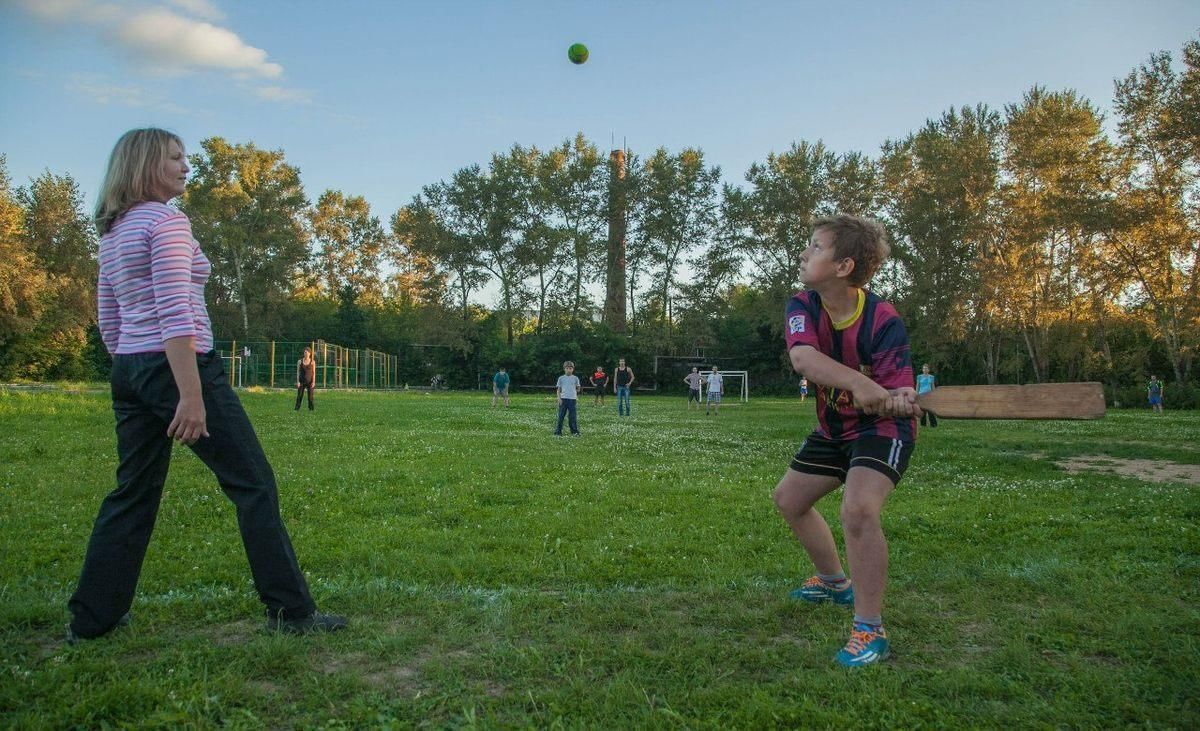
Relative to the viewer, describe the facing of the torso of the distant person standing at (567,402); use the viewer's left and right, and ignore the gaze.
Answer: facing the viewer

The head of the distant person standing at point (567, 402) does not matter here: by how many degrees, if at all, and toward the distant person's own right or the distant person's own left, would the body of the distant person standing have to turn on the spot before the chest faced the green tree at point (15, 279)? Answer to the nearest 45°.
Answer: approximately 135° to the distant person's own right

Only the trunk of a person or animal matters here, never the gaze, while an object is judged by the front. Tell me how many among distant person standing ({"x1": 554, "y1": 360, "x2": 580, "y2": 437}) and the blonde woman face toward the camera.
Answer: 1

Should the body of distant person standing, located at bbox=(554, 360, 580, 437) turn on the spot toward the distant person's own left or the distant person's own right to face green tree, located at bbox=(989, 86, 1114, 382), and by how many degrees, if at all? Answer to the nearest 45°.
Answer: approximately 135° to the distant person's own left

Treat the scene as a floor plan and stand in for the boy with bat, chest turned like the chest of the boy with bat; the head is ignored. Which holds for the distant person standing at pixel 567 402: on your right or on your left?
on your right

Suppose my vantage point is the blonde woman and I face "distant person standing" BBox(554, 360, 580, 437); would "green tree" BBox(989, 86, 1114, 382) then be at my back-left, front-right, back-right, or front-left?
front-right

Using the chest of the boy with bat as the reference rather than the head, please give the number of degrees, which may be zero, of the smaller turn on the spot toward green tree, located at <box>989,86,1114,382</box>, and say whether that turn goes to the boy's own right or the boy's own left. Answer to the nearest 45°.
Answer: approximately 135° to the boy's own right

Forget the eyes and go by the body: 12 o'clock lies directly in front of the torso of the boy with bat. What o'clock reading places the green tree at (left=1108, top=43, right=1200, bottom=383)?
The green tree is roughly at 5 o'clock from the boy with bat.

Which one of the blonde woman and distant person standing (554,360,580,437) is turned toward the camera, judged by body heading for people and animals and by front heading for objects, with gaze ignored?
the distant person standing

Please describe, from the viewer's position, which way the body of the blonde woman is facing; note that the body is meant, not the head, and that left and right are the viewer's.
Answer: facing away from the viewer and to the right of the viewer

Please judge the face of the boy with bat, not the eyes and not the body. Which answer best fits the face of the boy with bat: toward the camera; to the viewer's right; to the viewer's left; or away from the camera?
to the viewer's left

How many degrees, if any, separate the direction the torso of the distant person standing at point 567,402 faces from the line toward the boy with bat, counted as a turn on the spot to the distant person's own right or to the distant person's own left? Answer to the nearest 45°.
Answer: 0° — they already face them

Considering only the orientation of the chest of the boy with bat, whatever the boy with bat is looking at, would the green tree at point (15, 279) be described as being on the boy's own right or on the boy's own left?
on the boy's own right

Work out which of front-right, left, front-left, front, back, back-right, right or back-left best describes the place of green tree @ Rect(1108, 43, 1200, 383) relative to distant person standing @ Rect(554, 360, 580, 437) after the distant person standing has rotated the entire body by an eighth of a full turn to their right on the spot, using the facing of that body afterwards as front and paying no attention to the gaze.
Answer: back

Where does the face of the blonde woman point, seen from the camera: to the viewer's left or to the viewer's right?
to the viewer's right

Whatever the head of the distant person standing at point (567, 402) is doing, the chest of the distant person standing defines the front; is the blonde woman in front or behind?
in front

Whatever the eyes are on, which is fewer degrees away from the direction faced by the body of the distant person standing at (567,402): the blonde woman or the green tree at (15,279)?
the blonde woman
